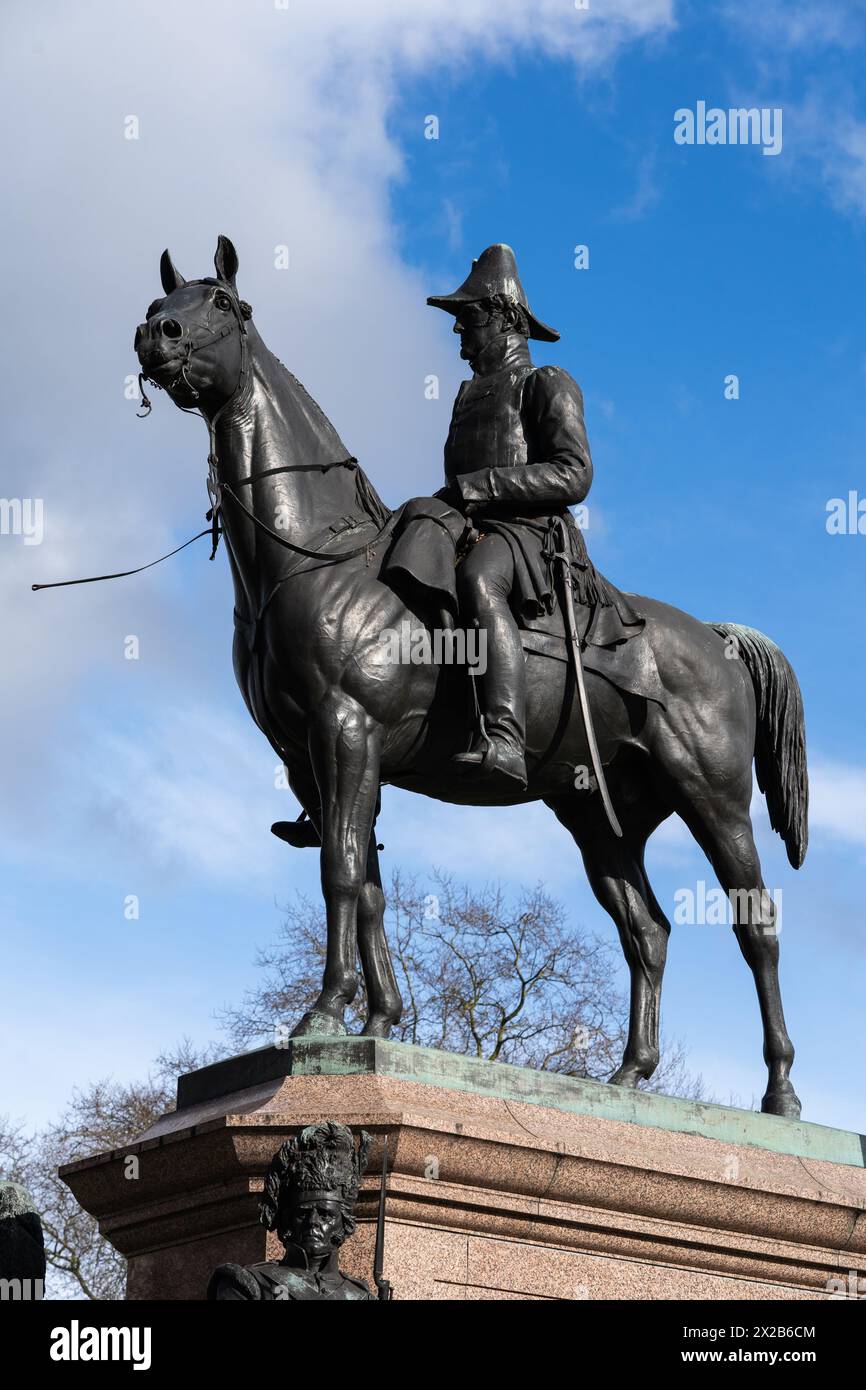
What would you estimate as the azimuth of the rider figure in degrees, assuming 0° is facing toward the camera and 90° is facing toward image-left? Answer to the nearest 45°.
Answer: approximately 45°

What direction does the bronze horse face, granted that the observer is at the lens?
facing the viewer and to the left of the viewer

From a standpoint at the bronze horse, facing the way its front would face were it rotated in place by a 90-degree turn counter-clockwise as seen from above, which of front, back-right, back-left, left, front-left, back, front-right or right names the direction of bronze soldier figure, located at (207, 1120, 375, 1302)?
front-right
